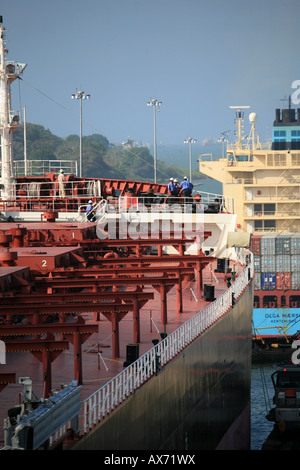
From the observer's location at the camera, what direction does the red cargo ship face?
facing away from the viewer and to the right of the viewer
